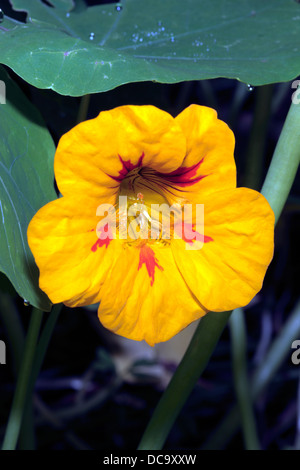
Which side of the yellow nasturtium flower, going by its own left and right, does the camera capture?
front
